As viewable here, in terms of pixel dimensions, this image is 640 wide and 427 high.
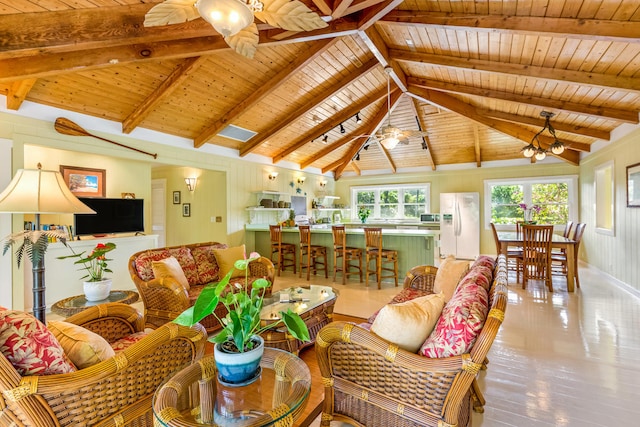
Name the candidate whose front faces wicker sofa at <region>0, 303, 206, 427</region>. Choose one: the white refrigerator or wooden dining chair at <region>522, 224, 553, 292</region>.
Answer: the white refrigerator

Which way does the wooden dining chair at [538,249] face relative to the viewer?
away from the camera

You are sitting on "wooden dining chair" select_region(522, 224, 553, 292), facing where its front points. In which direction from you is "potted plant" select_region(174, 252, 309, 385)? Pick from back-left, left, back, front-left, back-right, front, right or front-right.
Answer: back

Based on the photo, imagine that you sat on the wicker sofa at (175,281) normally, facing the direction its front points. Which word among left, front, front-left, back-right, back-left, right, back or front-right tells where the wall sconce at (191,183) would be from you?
back-left

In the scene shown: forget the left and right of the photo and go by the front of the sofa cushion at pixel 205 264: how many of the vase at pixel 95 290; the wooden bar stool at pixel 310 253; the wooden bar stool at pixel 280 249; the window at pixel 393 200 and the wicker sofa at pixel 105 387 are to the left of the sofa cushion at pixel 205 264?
3

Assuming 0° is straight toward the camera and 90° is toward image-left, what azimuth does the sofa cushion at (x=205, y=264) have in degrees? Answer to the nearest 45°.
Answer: approximately 315°

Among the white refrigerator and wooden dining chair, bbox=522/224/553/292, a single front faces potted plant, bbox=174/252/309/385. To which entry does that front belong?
the white refrigerator

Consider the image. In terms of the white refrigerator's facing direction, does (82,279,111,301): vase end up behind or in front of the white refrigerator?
in front

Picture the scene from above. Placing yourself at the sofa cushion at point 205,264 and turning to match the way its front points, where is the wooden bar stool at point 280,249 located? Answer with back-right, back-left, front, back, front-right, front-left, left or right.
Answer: left

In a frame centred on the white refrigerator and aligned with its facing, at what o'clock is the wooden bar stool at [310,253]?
The wooden bar stool is roughly at 1 o'clock from the white refrigerator.

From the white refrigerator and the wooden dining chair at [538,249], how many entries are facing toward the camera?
1

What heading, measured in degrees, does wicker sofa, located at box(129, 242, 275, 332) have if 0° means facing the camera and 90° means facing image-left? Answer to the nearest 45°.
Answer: approximately 315°

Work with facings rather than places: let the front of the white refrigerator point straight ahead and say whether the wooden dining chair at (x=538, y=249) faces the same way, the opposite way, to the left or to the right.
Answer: the opposite way

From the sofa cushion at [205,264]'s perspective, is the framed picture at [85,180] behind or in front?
behind

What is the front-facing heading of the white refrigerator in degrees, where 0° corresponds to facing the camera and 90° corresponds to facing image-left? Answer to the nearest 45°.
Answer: approximately 0°

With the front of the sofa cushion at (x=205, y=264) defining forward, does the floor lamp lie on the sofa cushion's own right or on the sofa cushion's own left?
on the sofa cushion's own right
